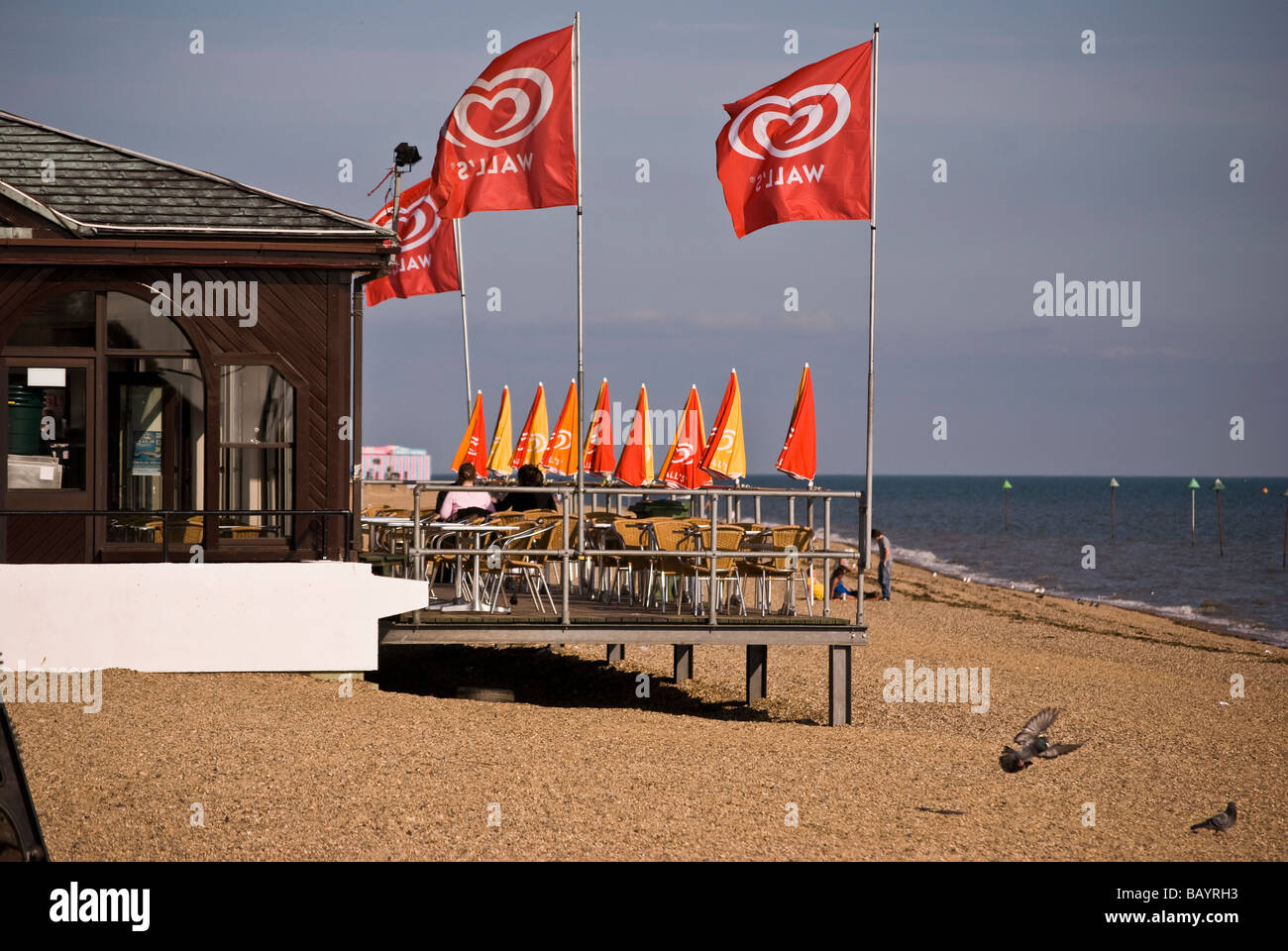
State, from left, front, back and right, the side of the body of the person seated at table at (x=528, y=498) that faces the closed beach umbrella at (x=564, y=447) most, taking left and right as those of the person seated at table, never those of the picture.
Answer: front

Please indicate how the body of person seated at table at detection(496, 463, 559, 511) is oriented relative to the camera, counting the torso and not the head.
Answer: away from the camera

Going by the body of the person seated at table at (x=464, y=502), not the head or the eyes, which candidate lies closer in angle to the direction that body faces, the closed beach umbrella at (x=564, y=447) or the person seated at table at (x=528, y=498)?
the closed beach umbrella

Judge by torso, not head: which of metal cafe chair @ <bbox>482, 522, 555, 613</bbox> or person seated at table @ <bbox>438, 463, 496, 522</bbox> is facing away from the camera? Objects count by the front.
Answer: the person seated at table

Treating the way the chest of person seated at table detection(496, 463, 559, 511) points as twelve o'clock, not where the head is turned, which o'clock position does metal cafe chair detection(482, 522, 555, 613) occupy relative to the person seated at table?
The metal cafe chair is roughly at 6 o'clock from the person seated at table.

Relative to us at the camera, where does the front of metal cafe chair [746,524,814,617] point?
facing the viewer and to the left of the viewer

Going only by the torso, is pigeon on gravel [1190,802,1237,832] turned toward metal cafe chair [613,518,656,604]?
no

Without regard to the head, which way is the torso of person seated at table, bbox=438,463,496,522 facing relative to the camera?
away from the camera

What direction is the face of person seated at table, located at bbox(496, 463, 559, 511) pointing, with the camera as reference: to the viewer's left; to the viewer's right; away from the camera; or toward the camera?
away from the camera

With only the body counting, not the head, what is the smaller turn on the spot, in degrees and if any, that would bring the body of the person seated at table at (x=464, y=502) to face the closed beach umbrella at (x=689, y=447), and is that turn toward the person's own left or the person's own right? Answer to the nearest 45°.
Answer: approximately 45° to the person's own right
